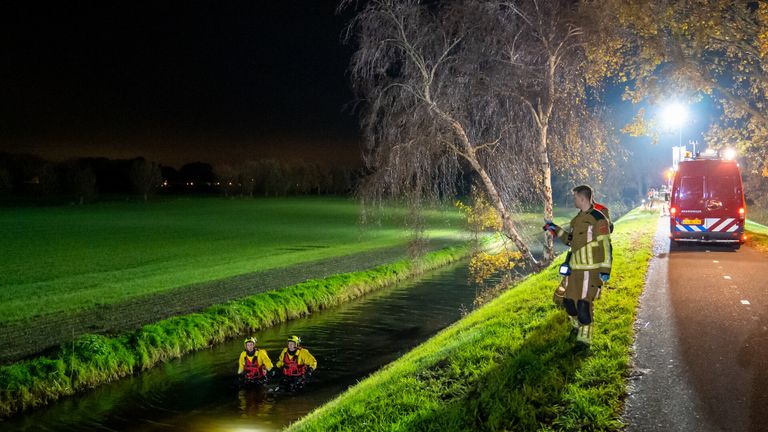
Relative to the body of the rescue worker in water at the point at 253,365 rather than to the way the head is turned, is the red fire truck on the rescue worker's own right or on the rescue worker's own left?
on the rescue worker's own left

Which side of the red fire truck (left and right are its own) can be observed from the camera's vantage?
back

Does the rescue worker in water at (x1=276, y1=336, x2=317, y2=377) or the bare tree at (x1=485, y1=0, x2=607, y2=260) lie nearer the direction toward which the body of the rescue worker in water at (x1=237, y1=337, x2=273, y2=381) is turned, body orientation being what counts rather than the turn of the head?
the rescue worker in water

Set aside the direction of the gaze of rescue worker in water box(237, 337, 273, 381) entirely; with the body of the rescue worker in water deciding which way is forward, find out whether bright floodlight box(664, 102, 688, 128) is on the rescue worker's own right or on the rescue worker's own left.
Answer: on the rescue worker's own left

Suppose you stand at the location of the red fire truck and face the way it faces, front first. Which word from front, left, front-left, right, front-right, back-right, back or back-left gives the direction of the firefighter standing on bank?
back

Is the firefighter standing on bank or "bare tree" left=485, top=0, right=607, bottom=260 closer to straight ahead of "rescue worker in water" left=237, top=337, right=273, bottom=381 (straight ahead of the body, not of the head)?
the firefighter standing on bank

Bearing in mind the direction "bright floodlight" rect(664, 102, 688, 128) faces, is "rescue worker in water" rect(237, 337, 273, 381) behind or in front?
in front

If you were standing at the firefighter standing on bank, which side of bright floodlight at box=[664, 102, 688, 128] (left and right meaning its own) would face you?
front

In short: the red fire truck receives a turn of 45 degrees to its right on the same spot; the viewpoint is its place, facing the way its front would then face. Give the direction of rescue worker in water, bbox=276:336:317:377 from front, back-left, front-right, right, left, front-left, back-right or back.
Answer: back

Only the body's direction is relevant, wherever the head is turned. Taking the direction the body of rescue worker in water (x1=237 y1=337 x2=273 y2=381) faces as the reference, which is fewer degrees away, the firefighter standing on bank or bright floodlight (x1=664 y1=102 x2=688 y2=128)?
the firefighter standing on bank

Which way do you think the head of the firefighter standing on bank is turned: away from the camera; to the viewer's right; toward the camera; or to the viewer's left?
to the viewer's left

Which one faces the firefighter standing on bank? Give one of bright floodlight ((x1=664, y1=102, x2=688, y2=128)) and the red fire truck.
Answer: the bright floodlight

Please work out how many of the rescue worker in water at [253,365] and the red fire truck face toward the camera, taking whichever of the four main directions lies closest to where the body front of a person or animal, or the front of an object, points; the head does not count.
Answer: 1

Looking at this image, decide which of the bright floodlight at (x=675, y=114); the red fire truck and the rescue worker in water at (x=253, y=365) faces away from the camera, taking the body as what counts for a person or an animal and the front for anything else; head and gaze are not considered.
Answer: the red fire truck

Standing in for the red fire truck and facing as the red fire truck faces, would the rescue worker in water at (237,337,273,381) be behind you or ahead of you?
behind
